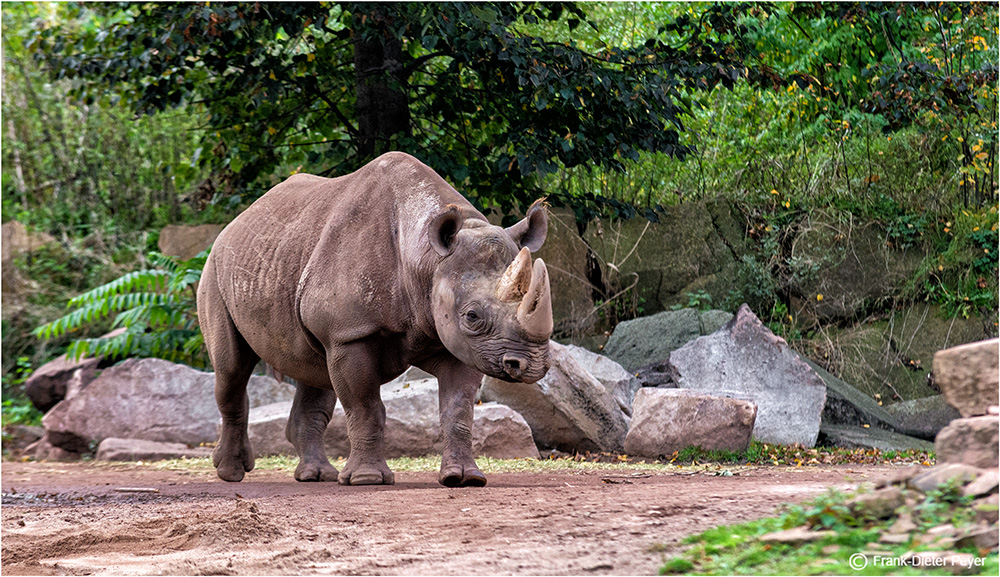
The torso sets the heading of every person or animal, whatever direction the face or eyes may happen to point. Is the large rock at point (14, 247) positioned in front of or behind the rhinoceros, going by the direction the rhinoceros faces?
behind

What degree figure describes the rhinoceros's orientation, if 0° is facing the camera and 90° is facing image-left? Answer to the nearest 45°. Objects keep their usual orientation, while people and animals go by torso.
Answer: approximately 315°

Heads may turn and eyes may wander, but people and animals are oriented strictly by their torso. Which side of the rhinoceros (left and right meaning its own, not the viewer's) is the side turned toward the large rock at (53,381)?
back

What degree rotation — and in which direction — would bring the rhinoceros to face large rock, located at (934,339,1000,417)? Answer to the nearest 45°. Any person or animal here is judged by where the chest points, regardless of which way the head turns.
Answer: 0° — it already faces it

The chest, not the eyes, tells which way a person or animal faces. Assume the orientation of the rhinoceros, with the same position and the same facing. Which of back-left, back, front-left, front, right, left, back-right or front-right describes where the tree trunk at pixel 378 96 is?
back-left

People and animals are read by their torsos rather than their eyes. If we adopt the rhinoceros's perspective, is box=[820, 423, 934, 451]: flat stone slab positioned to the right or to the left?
on its left

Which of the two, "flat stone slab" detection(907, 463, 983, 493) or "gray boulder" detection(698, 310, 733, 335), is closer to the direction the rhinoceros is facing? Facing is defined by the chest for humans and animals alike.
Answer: the flat stone slab

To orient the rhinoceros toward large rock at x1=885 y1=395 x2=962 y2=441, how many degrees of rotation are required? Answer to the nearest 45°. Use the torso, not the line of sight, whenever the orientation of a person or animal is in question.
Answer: approximately 90° to its left

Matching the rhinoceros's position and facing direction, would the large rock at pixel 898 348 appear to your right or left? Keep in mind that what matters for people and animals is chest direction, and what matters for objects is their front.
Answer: on your left

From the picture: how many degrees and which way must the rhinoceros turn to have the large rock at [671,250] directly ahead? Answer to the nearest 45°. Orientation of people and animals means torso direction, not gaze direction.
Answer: approximately 90° to its left

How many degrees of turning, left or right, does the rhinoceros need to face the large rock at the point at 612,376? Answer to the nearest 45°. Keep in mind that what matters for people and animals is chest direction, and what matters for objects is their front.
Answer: approximately 90° to its left
